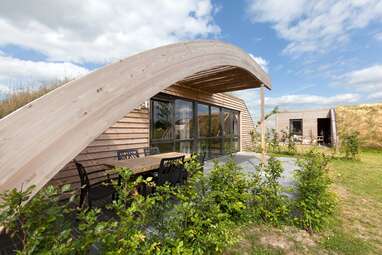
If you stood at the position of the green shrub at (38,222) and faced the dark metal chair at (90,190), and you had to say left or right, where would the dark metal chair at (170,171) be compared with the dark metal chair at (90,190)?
right

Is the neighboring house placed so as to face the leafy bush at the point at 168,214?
yes

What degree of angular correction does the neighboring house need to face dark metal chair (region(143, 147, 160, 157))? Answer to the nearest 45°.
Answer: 0° — it already faces it

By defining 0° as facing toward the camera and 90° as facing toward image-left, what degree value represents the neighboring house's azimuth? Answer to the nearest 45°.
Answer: approximately 0°

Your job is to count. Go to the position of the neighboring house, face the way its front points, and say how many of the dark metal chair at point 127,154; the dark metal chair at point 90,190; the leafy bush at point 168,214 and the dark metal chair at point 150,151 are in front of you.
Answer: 4

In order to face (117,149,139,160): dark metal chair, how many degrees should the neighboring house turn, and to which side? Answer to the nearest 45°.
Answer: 0° — it already faces it
